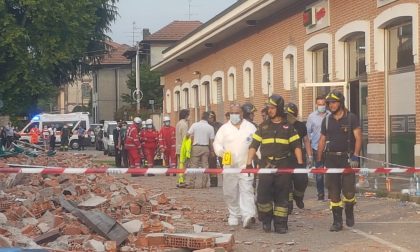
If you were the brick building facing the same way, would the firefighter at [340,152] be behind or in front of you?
in front

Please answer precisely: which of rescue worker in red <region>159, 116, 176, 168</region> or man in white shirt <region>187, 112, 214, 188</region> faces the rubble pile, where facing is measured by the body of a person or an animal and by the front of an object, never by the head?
the rescue worker in red

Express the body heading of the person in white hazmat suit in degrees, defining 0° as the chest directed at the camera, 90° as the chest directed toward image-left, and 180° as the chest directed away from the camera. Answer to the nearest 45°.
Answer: approximately 0°

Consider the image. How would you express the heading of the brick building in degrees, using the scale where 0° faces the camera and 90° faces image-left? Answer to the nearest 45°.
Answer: approximately 45°

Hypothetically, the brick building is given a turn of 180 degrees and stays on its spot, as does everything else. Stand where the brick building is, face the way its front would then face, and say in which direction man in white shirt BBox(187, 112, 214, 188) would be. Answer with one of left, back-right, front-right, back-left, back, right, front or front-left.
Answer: back
